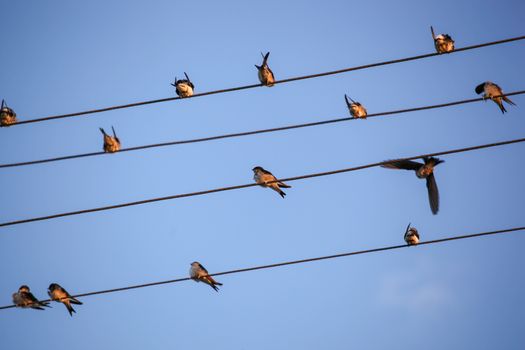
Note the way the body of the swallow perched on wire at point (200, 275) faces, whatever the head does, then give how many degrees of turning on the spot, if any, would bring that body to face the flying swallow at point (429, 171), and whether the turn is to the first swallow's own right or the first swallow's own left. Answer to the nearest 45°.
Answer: approximately 180°

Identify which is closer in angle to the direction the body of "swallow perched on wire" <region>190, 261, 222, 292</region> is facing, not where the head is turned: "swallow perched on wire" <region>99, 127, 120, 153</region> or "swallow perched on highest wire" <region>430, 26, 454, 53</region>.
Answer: the swallow perched on wire

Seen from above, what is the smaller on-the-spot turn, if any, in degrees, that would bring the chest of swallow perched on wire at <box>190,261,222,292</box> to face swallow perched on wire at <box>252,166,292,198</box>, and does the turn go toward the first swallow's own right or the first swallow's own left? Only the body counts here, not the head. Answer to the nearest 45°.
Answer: approximately 135° to the first swallow's own left

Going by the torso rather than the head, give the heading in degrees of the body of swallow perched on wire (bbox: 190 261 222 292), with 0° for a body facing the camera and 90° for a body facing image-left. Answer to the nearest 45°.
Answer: approximately 90°

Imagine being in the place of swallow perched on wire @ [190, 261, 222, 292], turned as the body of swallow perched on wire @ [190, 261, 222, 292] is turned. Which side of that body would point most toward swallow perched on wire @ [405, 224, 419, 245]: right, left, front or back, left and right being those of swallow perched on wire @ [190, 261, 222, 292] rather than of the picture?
back

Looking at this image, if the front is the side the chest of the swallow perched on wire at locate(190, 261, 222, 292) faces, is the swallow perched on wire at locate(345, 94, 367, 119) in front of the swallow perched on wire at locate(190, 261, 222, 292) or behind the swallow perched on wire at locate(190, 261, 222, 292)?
behind

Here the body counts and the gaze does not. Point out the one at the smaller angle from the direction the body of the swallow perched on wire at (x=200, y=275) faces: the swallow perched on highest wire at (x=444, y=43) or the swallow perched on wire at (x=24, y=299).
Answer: the swallow perched on wire

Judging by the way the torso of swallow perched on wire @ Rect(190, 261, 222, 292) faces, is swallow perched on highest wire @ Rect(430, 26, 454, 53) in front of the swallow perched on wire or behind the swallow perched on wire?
behind

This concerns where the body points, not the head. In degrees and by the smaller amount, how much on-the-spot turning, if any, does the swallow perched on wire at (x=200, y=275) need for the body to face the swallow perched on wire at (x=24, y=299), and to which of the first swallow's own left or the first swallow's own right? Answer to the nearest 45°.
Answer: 0° — it already faces it
